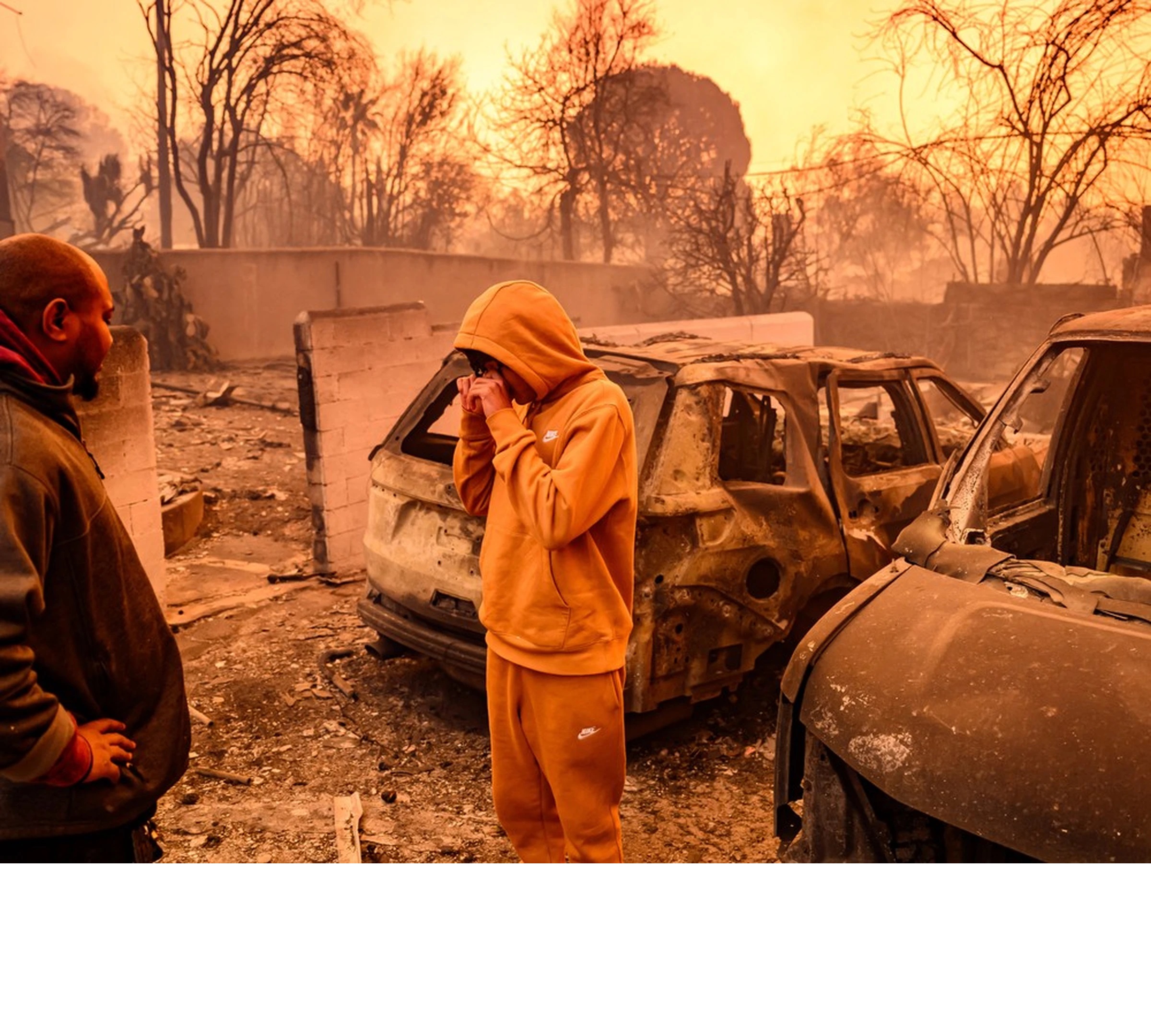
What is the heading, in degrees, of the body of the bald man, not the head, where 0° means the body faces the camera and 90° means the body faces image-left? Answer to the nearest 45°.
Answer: approximately 270°

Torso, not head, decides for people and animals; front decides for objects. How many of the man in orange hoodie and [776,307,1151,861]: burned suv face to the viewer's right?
0

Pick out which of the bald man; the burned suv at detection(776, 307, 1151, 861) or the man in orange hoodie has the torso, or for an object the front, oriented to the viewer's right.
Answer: the bald man

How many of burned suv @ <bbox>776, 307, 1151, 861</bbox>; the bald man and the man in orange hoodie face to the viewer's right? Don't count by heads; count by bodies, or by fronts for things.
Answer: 1

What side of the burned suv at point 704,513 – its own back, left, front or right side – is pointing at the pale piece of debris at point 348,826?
back

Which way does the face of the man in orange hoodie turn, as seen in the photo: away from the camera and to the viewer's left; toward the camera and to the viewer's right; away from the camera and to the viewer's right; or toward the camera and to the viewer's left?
toward the camera and to the viewer's left

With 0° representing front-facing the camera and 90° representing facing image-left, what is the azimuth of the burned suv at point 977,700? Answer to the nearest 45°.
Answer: approximately 45°

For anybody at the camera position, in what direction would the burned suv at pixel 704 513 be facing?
facing away from the viewer and to the right of the viewer

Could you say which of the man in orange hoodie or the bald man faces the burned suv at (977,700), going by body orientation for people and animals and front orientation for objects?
the bald man

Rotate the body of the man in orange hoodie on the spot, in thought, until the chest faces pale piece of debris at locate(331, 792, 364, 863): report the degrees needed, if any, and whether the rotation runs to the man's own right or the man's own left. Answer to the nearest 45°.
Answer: approximately 90° to the man's own right
